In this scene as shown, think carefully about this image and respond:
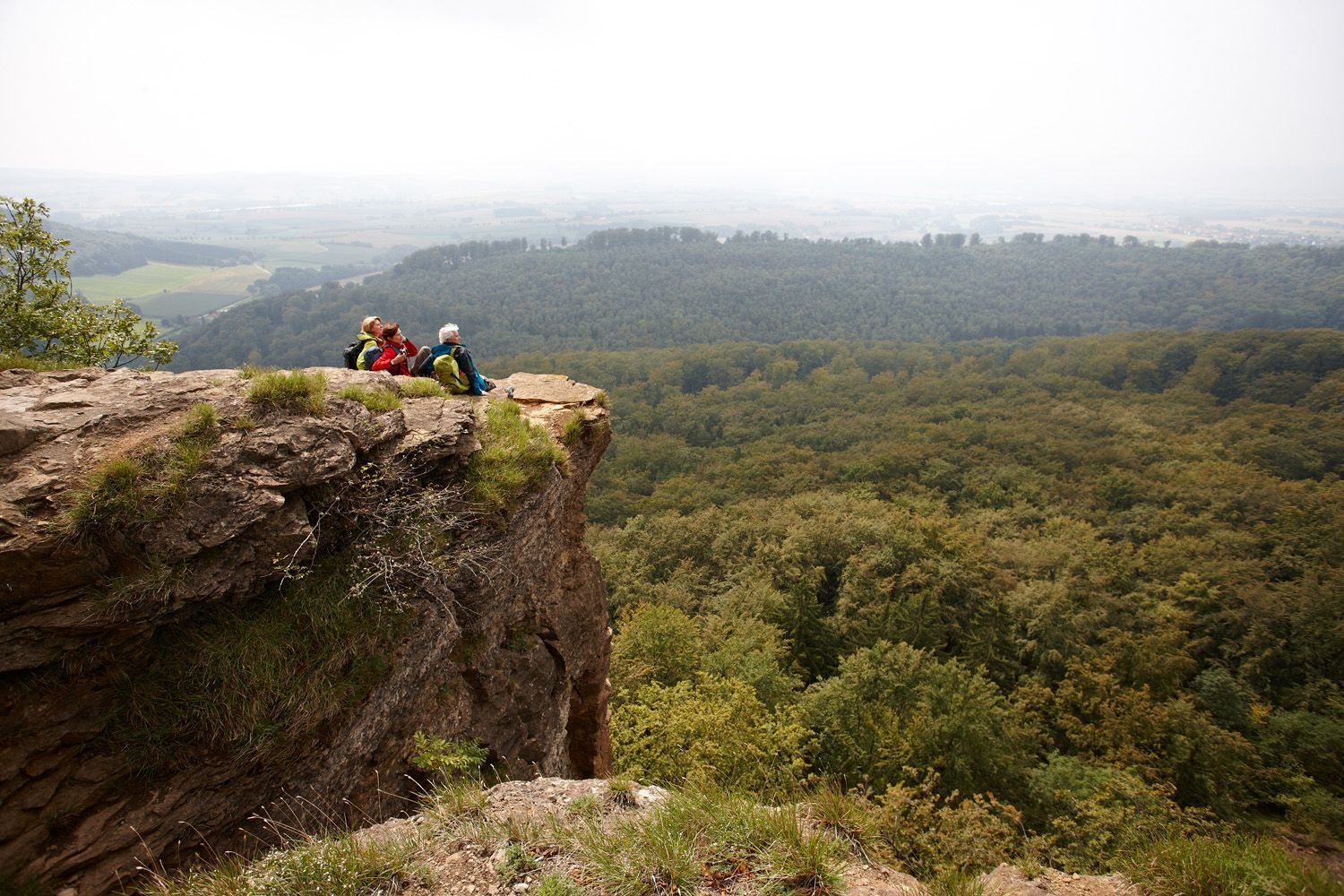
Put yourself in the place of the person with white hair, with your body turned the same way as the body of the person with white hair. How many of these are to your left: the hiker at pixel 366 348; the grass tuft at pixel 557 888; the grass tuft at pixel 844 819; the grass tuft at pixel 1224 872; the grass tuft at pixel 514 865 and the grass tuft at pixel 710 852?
1

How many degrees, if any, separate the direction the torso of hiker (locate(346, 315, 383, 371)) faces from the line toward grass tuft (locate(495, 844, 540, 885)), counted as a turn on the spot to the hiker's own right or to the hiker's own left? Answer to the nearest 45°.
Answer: approximately 90° to the hiker's own right

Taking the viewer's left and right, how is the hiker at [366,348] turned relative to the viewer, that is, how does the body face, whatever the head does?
facing to the right of the viewer

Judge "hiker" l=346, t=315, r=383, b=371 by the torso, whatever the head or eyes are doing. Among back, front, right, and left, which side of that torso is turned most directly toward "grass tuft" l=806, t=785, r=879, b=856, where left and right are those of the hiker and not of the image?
right

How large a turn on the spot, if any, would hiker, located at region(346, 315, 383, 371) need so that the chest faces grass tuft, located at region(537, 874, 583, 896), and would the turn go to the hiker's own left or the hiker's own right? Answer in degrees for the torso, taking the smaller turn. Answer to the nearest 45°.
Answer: approximately 90° to the hiker's own right

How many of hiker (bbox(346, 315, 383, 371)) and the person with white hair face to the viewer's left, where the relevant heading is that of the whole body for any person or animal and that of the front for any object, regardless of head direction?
0

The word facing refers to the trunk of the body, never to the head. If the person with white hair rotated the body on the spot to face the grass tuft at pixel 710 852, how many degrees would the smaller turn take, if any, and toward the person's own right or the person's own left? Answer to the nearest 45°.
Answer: approximately 135° to the person's own right

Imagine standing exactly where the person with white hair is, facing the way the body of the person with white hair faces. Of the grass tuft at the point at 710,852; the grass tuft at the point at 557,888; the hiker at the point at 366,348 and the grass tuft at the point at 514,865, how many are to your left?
1

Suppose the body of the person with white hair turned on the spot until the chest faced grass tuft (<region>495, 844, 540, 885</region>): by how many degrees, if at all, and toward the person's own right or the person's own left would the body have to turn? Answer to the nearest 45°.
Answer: approximately 135° to the person's own right

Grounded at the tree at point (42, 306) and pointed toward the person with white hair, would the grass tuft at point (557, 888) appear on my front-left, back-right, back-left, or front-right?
front-right

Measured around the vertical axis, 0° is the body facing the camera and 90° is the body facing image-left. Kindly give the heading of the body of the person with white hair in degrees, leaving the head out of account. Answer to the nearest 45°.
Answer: approximately 225°
